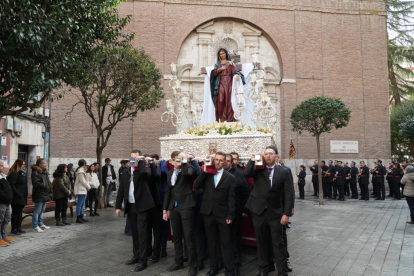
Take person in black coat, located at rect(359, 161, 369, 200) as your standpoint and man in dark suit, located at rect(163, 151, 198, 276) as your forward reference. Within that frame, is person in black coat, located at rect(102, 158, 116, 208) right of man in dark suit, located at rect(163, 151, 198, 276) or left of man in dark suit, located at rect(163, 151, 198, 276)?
right

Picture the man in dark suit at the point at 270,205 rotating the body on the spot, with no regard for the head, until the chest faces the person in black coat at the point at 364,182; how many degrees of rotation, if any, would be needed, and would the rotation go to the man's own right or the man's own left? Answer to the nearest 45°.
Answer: approximately 180°

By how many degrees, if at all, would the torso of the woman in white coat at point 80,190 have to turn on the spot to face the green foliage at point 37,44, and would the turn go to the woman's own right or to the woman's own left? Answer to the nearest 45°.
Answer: approximately 90° to the woman's own right

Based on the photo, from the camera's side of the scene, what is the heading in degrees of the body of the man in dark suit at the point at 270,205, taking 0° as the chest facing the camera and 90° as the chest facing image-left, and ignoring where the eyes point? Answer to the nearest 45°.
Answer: approximately 0°

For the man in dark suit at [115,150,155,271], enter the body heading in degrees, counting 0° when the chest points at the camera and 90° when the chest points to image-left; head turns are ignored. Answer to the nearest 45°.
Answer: approximately 45°
